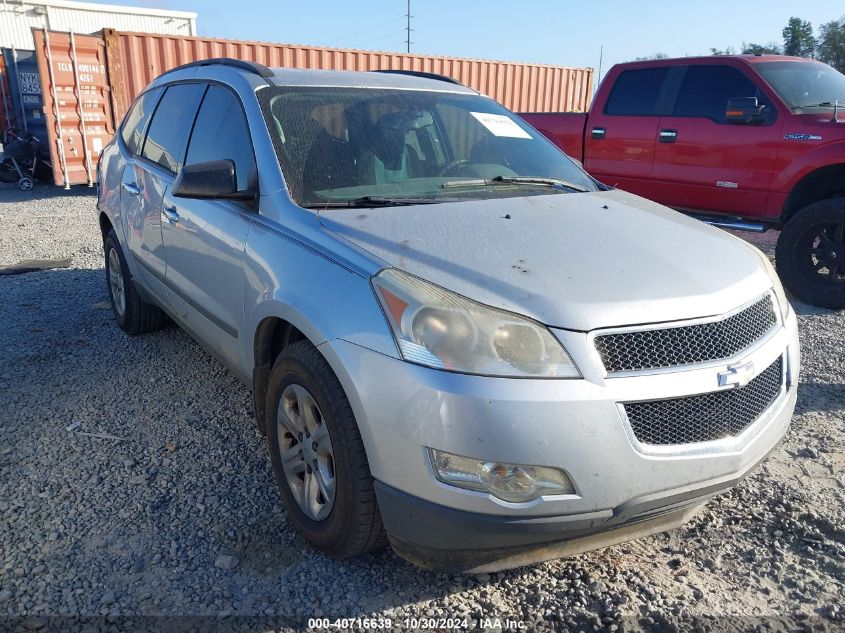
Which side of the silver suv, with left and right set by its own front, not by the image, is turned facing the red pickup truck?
left

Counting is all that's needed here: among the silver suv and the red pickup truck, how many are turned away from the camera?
0

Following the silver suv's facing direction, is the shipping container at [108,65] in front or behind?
behind

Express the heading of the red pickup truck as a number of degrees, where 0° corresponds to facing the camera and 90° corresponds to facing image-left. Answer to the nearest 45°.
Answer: approximately 315°

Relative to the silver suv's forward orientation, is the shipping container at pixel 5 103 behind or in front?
behind

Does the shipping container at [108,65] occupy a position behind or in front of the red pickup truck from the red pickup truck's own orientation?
behind

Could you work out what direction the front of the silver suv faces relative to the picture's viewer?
facing the viewer and to the right of the viewer

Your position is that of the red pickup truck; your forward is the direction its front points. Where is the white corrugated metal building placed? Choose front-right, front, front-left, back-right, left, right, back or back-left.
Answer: back

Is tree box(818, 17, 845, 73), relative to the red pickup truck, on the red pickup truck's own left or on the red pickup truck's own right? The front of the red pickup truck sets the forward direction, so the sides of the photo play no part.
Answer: on the red pickup truck's own left
